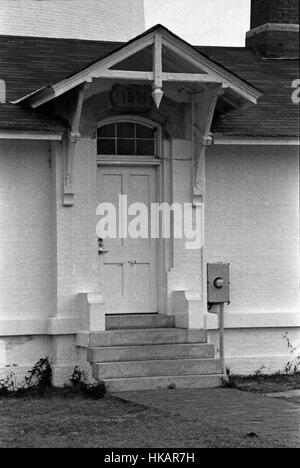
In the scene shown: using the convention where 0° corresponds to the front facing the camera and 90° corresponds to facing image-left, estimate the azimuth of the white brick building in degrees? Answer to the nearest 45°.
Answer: approximately 0°

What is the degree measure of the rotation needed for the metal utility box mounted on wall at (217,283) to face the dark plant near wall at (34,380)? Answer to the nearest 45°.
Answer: approximately 90° to its right

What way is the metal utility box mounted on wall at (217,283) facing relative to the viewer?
toward the camera

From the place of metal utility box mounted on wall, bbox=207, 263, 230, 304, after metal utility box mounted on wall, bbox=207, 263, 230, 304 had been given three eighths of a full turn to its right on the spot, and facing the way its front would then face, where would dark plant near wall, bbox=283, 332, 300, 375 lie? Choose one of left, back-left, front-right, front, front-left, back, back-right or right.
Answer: right
